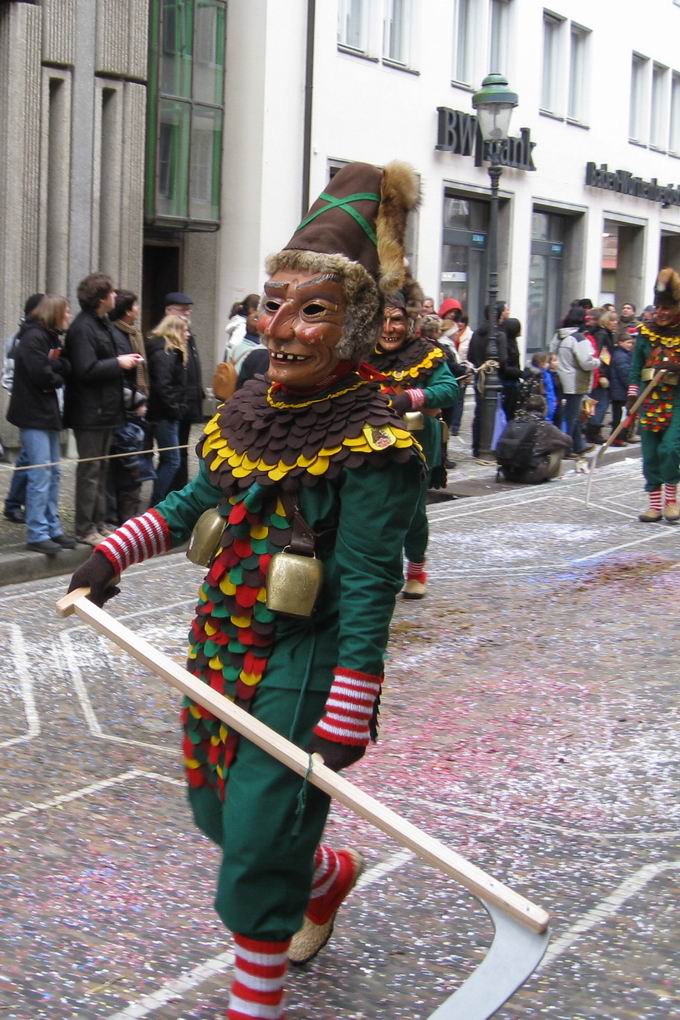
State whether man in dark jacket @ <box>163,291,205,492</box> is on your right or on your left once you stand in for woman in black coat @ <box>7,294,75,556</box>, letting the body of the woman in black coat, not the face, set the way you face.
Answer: on your left

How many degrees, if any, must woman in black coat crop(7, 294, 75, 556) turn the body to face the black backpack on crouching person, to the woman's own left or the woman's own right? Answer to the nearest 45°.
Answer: approximately 45° to the woman's own left

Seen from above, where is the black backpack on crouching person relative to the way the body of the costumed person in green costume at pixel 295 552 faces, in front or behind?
behind

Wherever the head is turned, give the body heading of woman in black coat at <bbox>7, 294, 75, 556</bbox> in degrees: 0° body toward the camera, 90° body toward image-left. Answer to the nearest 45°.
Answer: approximately 270°

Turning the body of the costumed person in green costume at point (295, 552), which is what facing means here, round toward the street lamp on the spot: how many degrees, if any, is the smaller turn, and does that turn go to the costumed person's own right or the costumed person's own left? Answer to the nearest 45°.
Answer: approximately 135° to the costumed person's own right

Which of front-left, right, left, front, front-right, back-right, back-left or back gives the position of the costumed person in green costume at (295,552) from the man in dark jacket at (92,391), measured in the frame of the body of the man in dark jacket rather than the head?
right

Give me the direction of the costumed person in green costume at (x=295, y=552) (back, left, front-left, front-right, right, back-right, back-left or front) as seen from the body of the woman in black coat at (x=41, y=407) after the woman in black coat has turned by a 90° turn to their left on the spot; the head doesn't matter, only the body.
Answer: back

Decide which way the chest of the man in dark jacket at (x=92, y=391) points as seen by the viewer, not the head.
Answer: to the viewer's right

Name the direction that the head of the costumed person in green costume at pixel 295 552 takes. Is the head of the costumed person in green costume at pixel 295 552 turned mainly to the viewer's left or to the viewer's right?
to the viewer's left

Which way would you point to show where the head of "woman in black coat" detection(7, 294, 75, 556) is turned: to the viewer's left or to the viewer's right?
to the viewer's right

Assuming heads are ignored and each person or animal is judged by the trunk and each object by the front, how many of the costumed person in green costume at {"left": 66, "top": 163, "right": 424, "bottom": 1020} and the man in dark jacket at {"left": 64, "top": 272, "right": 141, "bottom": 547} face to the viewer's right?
1
